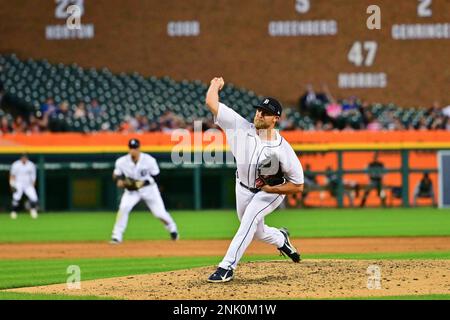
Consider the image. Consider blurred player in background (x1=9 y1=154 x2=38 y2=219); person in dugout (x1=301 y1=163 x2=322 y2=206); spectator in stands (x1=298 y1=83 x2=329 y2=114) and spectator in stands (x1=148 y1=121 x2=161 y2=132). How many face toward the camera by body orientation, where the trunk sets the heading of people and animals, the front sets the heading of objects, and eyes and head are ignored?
4

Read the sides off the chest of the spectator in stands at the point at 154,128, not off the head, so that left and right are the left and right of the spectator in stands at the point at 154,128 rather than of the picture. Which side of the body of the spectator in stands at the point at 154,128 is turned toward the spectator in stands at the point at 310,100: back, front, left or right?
left

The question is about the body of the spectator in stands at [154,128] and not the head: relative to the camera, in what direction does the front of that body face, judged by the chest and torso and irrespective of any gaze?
toward the camera

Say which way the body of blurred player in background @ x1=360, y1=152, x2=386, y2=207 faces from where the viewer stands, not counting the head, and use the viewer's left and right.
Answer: facing the viewer

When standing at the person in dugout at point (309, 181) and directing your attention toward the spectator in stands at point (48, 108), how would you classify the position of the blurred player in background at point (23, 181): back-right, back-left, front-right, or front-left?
front-left

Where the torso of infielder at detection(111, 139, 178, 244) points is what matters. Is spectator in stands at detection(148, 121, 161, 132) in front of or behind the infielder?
behind

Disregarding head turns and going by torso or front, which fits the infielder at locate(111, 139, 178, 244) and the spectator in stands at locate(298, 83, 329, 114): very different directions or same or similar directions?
same or similar directions

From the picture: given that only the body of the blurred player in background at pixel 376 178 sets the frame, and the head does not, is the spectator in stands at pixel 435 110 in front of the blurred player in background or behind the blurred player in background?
behind

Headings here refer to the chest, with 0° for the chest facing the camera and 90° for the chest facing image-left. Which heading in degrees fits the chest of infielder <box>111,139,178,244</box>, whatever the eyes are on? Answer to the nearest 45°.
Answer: approximately 0°

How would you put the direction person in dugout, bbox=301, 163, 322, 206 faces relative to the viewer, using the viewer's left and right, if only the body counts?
facing the viewer

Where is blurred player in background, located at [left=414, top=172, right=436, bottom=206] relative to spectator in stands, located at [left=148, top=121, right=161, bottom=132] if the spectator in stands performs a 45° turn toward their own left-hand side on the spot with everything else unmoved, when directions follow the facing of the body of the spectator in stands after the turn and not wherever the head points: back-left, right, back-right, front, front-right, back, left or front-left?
front-left

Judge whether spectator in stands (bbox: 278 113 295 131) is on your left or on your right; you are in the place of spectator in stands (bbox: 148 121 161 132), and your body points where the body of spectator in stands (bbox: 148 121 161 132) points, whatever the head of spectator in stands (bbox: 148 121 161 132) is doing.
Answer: on your left

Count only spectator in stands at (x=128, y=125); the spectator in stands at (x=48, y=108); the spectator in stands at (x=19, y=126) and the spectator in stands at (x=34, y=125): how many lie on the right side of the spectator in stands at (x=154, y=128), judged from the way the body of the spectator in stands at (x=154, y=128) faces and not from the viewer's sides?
4
